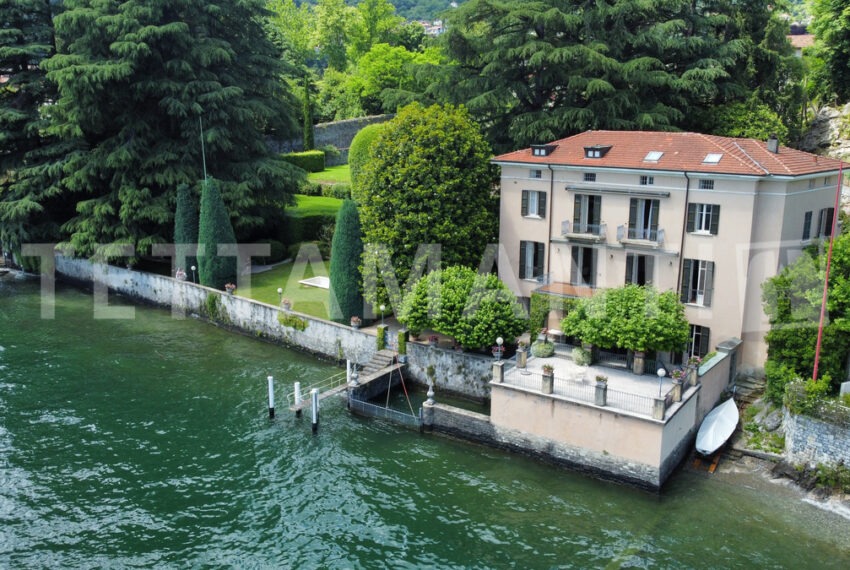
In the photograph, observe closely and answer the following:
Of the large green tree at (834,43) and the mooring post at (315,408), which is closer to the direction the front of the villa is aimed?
the mooring post

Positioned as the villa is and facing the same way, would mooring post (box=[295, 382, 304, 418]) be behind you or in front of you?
in front

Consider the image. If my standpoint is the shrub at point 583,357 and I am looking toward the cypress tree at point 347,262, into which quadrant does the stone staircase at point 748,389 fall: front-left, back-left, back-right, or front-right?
back-right

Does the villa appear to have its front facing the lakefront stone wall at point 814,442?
no

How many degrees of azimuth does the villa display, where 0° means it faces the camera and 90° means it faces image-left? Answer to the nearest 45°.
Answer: approximately 45°

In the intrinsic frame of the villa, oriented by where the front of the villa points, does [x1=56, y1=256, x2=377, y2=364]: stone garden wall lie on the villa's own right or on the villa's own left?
on the villa's own right

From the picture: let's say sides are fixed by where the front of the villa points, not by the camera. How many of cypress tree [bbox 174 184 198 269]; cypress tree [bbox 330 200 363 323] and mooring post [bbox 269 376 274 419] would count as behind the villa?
0

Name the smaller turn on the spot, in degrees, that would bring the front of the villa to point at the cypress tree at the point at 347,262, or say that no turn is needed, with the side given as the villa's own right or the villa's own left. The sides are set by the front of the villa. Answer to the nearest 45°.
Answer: approximately 45° to the villa's own right

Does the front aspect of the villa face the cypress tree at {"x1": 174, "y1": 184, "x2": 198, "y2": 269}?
no

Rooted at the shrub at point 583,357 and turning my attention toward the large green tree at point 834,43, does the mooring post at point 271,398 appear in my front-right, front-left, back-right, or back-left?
back-left

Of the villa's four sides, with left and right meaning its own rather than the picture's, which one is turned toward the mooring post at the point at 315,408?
front

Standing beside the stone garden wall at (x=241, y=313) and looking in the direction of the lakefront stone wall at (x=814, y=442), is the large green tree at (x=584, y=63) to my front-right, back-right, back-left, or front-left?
front-left

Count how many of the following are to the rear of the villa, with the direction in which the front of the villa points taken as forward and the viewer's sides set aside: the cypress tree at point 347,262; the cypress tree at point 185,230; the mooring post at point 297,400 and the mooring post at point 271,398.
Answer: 0

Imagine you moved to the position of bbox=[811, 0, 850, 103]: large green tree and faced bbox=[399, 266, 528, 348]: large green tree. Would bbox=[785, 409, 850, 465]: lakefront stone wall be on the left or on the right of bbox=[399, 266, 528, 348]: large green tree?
left
